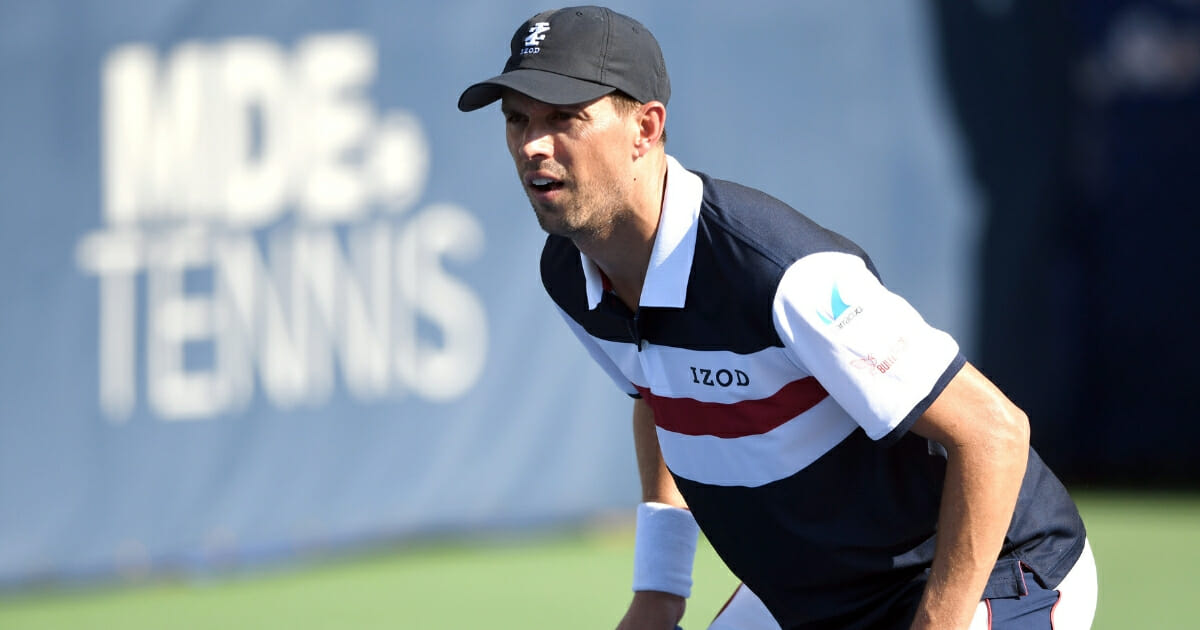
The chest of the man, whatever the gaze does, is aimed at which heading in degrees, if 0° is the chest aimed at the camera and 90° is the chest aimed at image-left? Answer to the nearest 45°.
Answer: approximately 45°
